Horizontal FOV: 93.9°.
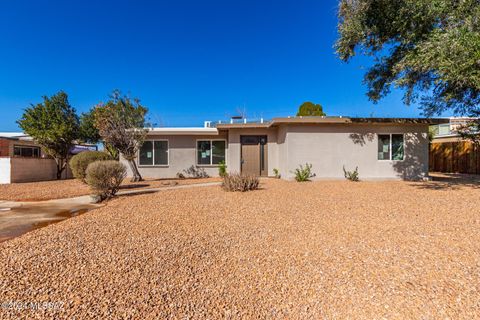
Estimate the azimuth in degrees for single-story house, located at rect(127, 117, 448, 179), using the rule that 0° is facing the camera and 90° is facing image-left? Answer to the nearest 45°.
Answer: approximately 0°

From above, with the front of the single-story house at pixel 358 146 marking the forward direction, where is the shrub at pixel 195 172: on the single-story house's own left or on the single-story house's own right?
on the single-story house's own right

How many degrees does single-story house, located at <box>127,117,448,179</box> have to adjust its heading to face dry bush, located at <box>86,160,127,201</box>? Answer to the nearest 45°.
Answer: approximately 45° to its right

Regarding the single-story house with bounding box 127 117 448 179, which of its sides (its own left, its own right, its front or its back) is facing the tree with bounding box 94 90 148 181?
right

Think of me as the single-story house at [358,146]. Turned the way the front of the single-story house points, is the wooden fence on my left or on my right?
on my left

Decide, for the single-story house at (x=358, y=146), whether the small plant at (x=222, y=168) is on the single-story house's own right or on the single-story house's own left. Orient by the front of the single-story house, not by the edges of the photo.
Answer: on the single-story house's own right

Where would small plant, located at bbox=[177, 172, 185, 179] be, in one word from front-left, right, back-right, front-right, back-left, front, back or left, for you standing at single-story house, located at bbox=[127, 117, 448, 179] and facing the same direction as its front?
right

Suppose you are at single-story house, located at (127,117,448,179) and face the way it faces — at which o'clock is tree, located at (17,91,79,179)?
The tree is roughly at 3 o'clock from the single-story house.

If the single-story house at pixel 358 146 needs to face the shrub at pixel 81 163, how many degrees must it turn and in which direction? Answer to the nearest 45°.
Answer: approximately 90° to its right

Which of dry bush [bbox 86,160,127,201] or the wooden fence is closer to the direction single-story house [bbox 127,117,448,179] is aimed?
the dry bush

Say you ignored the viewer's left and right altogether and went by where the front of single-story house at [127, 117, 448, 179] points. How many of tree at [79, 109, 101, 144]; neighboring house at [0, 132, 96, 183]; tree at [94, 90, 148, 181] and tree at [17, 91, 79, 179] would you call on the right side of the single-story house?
4
